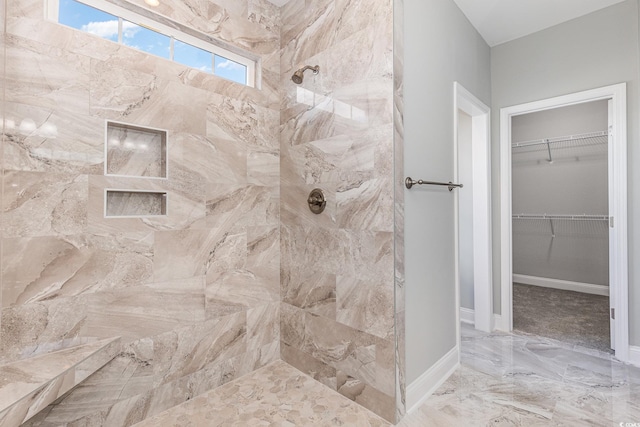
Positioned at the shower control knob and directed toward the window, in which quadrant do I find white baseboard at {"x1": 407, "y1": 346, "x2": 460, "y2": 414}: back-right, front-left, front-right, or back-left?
back-left

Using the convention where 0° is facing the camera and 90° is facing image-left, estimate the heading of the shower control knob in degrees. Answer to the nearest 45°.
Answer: approximately 45°

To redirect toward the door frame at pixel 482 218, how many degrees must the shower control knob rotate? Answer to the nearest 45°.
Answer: approximately 180°

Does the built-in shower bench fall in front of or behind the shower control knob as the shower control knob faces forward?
in front

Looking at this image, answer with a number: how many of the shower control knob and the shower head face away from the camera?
0

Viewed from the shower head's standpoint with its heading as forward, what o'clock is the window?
The window is roughly at 1 o'clock from the shower head.
